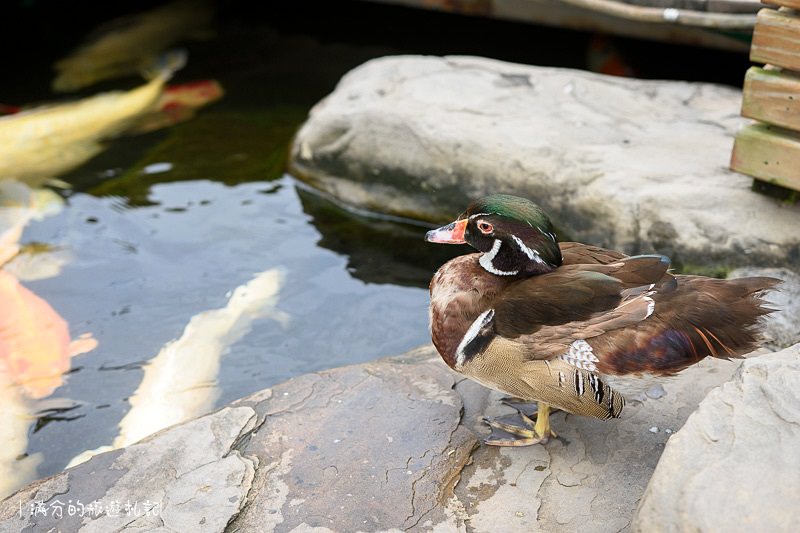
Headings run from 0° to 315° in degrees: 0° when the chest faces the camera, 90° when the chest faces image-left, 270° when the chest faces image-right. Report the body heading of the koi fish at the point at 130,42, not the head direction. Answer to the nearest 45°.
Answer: approximately 45°

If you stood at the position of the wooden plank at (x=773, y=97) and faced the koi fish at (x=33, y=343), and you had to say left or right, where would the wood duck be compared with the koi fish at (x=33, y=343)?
left

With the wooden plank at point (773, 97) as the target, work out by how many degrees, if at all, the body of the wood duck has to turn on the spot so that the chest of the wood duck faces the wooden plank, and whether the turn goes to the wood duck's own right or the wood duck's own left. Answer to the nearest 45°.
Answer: approximately 135° to the wood duck's own right

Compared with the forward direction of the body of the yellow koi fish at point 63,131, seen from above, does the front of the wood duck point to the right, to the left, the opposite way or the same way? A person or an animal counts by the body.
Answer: to the right

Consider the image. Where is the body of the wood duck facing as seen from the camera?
to the viewer's left

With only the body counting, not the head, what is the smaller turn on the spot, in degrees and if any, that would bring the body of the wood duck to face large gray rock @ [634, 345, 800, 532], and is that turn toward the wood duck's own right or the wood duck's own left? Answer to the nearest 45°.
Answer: approximately 135° to the wood duck's own left

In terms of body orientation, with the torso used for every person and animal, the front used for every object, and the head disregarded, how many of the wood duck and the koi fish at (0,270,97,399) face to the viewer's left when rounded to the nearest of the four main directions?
1

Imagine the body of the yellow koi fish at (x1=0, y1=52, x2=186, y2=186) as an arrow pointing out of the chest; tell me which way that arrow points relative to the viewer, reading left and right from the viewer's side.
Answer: facing the viewer and to the left of the viewer

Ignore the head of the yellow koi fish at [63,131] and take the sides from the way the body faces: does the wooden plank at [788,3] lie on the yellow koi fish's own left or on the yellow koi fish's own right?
on the yellow koi fish's own left

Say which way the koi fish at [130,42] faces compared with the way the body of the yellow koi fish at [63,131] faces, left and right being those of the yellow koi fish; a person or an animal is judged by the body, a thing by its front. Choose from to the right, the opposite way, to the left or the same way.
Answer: the same way
